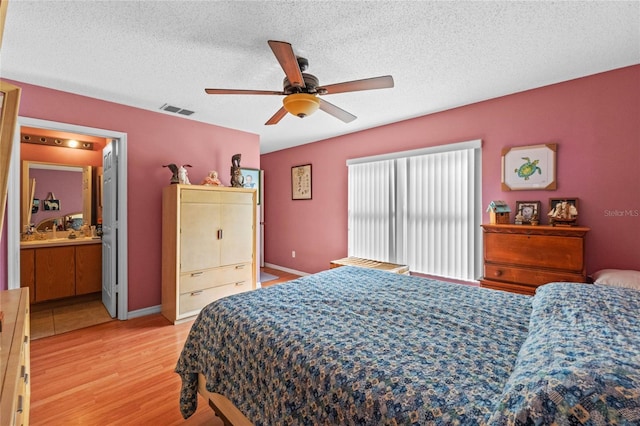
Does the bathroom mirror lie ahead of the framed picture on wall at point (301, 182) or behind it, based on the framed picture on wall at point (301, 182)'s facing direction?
ahead

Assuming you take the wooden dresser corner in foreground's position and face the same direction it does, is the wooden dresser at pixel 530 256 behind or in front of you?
in front

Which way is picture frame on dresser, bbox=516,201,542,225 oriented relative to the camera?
toward the camera

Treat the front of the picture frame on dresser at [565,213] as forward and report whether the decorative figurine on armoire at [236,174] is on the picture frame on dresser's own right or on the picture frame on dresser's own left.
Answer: on the picture frame on dresser's own right

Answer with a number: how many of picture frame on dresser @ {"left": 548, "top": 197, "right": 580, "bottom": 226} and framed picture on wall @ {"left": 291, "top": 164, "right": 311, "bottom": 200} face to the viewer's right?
0

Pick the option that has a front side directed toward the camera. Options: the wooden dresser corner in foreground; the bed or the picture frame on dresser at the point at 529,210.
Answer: the picture frame on dresser

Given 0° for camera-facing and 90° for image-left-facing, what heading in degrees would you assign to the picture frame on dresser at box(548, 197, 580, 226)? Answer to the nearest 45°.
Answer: approximately 0°

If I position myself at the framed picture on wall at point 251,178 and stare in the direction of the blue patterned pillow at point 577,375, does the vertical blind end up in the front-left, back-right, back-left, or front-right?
front-left

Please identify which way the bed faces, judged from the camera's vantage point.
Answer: facing away from the viewer and to the left of the viewer

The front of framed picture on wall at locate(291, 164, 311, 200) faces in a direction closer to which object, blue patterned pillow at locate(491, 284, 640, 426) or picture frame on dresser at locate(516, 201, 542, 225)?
the blue patterned pillow

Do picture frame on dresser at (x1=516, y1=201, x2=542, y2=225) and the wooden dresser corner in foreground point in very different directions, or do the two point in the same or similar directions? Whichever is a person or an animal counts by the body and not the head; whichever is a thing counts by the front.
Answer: very different directions

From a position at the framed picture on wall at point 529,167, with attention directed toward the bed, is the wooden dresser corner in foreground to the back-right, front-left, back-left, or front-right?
front-right

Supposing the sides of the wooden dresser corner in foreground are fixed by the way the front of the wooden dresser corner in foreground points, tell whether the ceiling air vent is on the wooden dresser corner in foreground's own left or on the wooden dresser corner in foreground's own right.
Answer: on the wooden dresser corner in foreground's own left

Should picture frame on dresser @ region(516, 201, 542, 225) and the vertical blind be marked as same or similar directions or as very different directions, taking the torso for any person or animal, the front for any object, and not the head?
same or similar directions

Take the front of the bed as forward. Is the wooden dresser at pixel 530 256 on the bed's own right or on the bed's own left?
on the bed's own right

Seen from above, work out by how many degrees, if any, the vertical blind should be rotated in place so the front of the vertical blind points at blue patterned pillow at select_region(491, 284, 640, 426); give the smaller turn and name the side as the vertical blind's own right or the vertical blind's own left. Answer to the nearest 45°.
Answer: approximately 45° to the vertical blind's own left

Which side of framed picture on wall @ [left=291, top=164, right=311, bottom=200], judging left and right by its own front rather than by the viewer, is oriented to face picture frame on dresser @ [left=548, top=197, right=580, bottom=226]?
left
